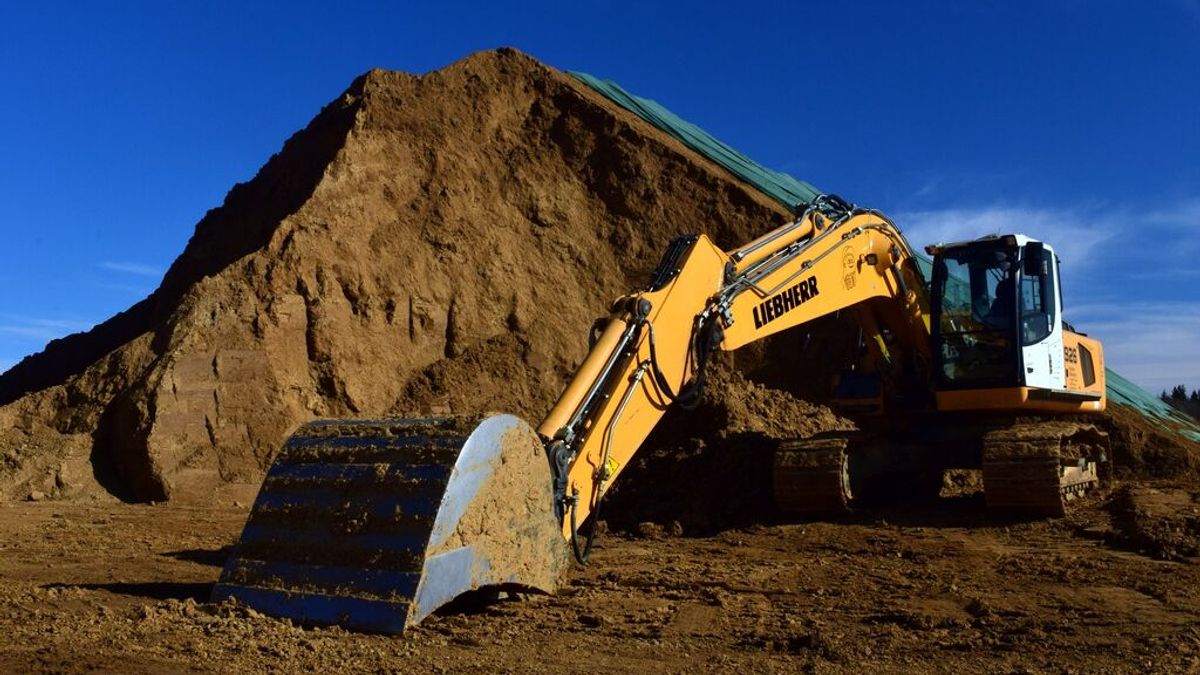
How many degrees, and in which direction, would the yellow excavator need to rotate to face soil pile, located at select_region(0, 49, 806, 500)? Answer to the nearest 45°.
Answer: approximately 90° to its right

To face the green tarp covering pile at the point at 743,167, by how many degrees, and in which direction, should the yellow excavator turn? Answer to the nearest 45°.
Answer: approximately 135° to its right

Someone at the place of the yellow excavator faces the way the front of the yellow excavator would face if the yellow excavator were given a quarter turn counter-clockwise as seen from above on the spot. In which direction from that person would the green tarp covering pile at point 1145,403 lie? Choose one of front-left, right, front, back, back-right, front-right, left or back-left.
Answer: left

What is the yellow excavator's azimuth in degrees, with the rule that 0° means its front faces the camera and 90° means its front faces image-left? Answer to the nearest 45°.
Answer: approximately 45°

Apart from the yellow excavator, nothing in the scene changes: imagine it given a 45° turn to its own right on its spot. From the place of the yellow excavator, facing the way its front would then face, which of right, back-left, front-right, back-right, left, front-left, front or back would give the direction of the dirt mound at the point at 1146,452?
back-right
